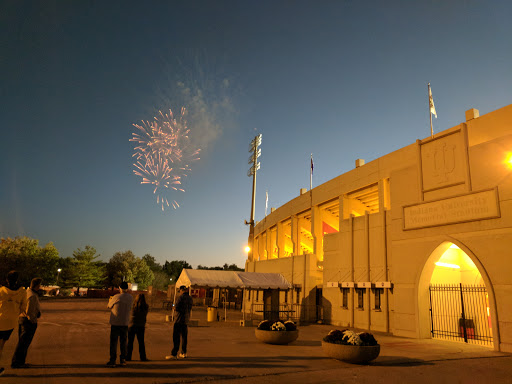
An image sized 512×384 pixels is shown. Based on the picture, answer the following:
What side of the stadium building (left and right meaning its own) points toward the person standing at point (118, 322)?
front

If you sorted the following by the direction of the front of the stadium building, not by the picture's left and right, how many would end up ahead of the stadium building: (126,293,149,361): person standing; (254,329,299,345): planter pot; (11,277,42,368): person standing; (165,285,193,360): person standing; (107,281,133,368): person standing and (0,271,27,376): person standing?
6

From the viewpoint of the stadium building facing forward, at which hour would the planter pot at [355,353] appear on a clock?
The planter pot is roughly at 11 o'clock from the stadium building.

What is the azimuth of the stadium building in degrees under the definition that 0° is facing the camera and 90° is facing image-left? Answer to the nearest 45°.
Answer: approximately 45°

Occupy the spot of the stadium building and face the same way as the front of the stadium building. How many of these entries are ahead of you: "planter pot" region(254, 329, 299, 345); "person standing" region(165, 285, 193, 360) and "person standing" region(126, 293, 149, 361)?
3

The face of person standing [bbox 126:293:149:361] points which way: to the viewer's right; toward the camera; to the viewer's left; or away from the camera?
away from the camera

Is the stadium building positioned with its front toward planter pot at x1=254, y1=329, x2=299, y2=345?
yes

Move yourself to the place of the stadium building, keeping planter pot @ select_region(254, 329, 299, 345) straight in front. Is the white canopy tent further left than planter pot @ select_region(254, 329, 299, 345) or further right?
right

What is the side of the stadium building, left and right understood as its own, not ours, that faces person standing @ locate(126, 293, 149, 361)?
front
